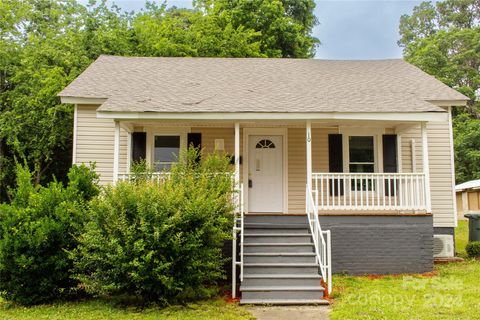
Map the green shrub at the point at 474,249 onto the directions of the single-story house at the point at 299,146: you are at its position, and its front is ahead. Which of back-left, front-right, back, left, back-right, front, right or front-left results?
left

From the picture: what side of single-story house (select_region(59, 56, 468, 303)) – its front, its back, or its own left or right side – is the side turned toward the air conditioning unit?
left

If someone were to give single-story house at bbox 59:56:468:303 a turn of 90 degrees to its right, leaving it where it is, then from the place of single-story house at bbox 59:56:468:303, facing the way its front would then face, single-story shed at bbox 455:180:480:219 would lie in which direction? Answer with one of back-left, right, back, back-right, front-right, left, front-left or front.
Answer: back-right

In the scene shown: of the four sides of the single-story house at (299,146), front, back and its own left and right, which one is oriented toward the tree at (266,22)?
back

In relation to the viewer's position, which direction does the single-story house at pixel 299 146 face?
facing the viewer

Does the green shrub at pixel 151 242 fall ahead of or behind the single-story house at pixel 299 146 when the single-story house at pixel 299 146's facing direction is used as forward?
ahead

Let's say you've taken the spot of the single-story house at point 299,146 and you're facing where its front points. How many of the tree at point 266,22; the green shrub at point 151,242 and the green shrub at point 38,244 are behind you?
1

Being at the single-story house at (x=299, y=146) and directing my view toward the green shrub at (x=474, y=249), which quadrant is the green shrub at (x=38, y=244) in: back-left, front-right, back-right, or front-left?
back-right

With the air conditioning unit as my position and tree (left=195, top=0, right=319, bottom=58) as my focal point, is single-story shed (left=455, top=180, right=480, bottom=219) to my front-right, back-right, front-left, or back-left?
front-right
